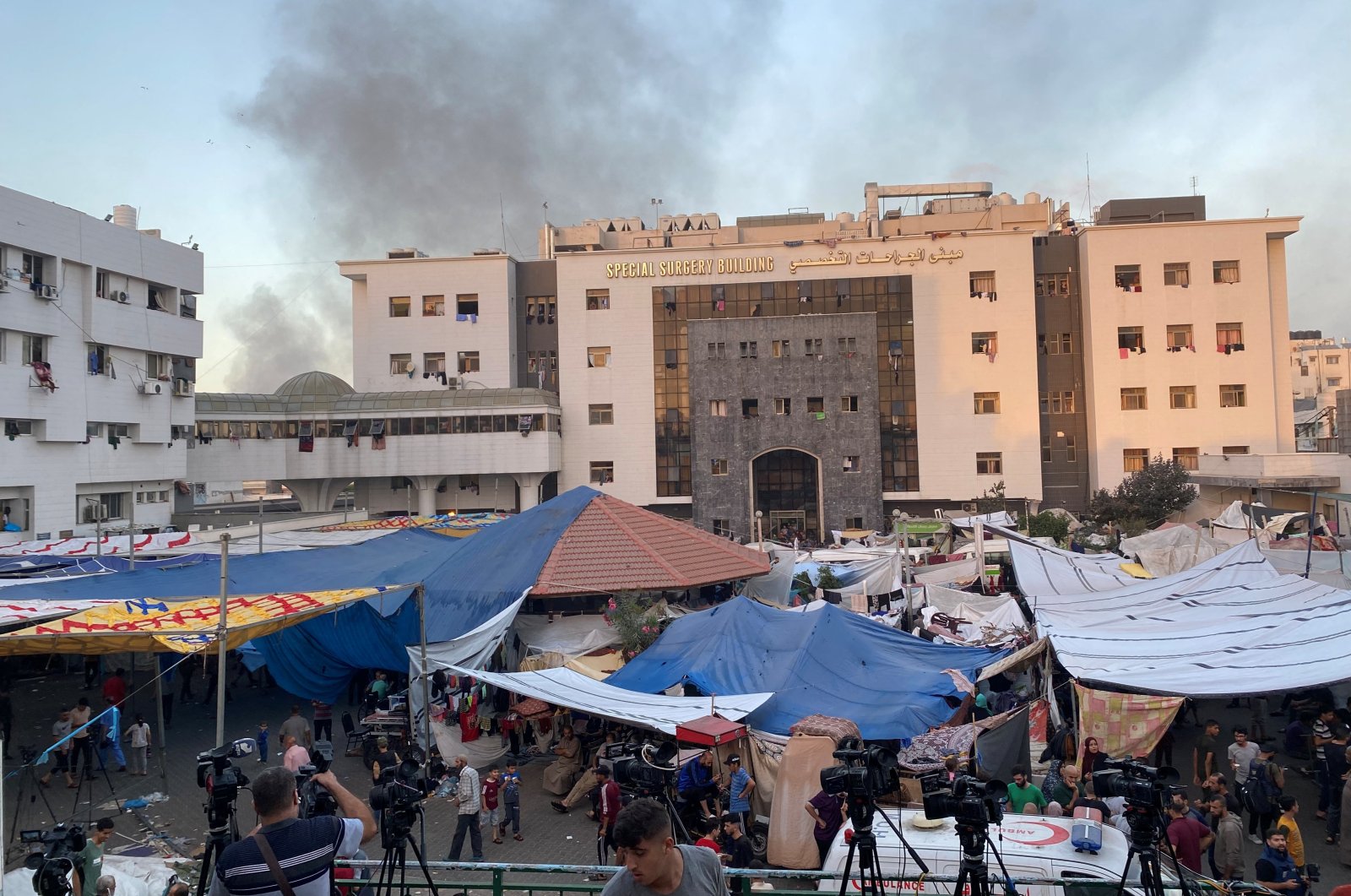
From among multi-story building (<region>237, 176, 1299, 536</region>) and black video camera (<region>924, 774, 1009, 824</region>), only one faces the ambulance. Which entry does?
the multi-story building

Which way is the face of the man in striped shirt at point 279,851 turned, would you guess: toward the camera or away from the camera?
away from the camera

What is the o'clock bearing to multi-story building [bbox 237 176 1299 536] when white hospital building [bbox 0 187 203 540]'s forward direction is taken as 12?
The multi-story building is roughly at 11 o'clock from the white hospital building.

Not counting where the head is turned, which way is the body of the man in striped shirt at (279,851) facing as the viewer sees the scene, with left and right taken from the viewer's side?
facing away from the viewer

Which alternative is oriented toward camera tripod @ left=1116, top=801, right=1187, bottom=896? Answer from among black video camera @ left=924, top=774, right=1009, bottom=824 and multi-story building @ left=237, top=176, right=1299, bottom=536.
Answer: the multi-story building

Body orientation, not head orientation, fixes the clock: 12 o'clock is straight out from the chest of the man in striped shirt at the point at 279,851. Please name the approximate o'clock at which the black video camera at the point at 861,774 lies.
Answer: The black video camera is roughly at 3 o'clock from the man in striped shirt.

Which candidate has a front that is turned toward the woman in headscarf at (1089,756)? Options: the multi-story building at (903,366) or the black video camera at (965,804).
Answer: the multi-story building

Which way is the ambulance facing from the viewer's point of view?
to the viewer's right

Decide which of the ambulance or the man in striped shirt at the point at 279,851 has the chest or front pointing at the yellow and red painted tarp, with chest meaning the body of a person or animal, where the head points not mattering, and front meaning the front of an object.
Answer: the man in striped shirt

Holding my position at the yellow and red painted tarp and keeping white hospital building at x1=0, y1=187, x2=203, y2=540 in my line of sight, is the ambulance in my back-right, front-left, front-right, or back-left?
back-right

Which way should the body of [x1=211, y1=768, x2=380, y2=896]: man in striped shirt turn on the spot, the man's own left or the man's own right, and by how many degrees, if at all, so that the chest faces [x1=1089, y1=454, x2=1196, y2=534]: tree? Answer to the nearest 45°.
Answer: approximately 45° to the man's own right

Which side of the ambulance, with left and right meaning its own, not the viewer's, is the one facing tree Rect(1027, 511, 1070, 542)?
left

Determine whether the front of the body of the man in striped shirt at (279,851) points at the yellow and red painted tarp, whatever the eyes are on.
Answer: yes
